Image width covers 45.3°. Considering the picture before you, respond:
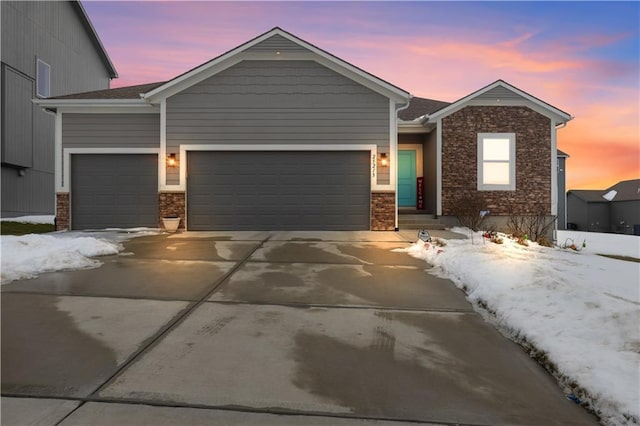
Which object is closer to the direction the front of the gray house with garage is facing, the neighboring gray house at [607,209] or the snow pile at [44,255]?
the snow pile

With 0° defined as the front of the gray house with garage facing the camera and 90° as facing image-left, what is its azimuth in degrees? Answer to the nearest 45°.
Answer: approximately 0°

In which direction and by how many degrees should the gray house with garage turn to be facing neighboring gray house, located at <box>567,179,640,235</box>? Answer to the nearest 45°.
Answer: approximately 135° to its left

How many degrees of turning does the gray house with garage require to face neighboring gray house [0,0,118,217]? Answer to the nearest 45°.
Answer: approximately 135° to its right
